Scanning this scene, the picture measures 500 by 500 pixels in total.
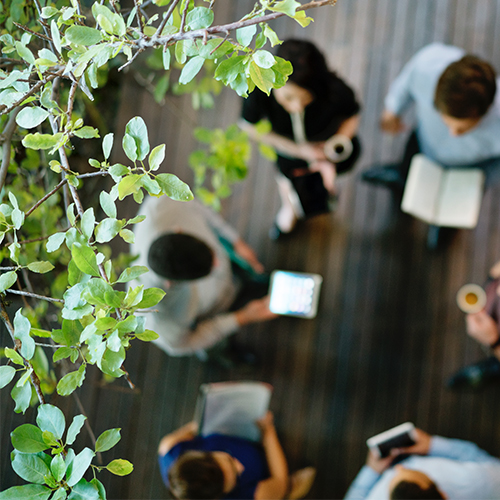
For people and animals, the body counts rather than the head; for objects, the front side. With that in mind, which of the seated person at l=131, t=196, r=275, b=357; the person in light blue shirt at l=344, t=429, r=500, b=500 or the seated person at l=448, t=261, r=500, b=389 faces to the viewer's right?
the seated person at l=131, t=196, r=275, b=357

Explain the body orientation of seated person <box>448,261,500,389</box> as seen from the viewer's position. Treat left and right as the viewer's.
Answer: facing to the left of the viewer

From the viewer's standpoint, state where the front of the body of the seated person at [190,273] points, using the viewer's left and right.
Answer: facing to the right of the viewer

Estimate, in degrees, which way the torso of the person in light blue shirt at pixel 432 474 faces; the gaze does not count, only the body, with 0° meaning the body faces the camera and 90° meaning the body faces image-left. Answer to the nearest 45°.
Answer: approximately 135°

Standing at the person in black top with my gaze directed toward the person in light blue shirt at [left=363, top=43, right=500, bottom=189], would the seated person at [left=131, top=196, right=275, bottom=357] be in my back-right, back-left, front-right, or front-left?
back-right

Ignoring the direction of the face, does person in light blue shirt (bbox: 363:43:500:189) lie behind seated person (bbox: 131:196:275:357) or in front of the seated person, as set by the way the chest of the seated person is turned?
in front

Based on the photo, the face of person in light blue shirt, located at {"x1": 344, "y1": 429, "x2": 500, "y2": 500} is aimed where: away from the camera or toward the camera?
away from the camera

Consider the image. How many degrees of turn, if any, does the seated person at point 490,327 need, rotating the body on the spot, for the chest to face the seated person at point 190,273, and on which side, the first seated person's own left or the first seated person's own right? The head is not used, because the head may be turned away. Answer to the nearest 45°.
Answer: approximately 45° to the first seated person's own left
